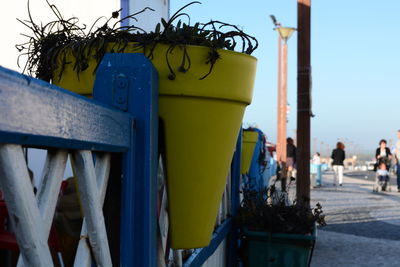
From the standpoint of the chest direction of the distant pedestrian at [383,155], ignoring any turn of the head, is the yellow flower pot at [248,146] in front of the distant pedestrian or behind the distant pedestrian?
in front

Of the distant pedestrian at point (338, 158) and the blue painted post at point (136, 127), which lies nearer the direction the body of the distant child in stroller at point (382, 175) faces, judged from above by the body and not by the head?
the blue painted post

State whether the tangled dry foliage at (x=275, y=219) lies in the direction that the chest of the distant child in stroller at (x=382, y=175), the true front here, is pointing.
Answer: yes

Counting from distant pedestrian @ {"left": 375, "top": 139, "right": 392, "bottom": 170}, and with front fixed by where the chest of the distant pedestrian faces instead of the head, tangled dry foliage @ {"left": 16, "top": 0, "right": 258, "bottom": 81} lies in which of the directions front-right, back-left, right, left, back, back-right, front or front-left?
front

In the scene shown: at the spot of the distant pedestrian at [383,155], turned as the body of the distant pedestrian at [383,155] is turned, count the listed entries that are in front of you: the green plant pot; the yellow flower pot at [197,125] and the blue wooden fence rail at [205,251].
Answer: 3

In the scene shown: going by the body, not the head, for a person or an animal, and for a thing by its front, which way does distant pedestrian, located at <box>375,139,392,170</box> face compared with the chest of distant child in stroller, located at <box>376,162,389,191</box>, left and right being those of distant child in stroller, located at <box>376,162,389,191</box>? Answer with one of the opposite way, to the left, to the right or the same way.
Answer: the same way

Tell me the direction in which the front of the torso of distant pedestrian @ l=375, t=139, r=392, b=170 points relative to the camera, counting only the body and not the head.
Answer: toward the camera

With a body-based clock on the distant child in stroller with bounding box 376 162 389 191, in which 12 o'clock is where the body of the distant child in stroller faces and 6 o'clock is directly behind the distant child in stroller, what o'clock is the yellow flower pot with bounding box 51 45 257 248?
The yellow flower pot is roughly at 12 o'clock from the distant child in stroller.

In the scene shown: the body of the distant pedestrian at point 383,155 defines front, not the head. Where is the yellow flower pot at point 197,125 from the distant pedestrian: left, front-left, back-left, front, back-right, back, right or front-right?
front

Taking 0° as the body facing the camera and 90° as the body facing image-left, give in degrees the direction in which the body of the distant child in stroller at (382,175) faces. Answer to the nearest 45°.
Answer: approximately 0°

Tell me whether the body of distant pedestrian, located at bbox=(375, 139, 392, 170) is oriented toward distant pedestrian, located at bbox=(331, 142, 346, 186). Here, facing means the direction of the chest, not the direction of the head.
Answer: no

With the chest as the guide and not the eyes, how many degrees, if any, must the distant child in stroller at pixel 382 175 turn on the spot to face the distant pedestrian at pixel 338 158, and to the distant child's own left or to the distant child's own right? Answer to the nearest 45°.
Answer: approximately 135° to the distant child's own right

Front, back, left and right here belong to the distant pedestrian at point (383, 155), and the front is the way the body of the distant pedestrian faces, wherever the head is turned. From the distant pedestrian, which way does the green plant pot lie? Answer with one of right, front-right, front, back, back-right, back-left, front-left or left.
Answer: front
